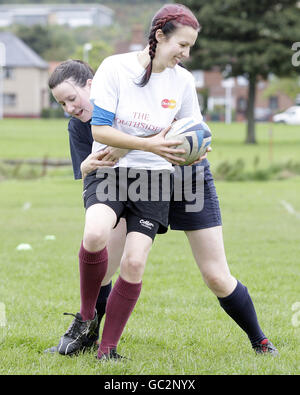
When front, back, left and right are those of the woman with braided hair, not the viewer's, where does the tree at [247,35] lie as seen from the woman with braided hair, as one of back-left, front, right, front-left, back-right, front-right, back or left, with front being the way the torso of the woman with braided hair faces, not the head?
back-left

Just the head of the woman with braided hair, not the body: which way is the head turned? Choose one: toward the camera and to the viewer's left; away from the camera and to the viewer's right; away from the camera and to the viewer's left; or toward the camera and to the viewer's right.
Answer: toward the camera and to the viewer's right

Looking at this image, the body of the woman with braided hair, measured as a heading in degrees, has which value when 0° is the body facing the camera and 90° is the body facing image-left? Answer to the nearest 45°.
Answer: approximately 315°
